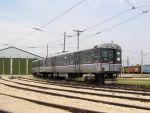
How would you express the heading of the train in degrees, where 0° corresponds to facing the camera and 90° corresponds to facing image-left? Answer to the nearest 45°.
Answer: approximately 315°
